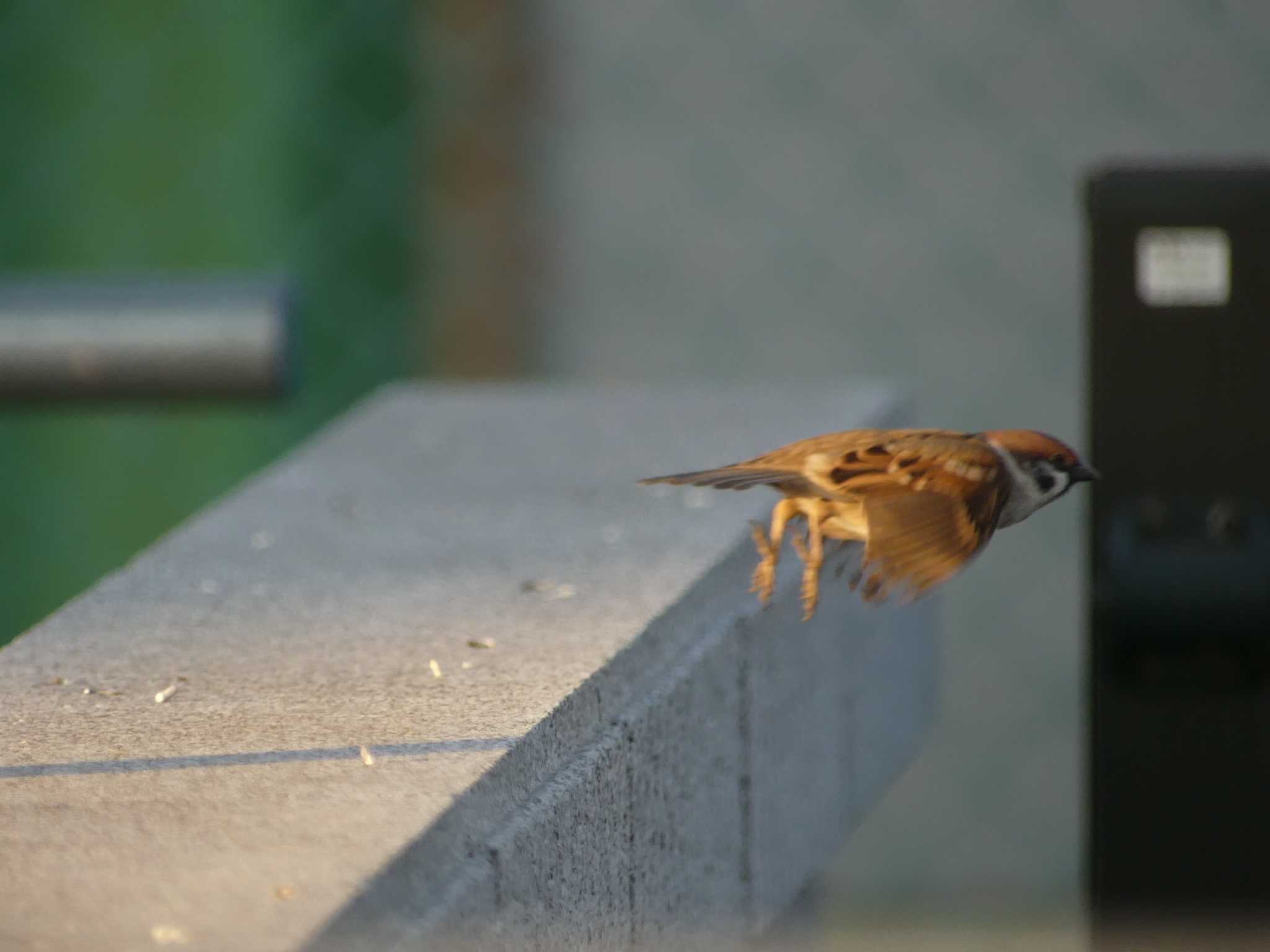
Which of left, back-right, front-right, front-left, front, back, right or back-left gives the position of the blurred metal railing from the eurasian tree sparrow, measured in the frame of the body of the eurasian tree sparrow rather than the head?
back-left

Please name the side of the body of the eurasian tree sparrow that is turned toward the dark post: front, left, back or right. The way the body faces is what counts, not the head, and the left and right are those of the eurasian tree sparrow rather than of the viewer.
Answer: left

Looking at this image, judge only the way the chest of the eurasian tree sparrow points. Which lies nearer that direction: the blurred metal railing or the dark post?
the dark post

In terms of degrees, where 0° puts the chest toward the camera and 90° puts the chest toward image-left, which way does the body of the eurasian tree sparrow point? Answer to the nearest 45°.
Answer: approximately 270°

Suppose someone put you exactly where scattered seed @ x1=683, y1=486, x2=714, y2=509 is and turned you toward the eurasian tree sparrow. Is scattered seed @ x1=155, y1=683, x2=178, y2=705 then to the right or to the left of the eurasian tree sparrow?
right

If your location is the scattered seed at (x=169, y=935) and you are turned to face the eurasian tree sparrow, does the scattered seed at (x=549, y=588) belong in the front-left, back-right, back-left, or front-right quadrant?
front-left

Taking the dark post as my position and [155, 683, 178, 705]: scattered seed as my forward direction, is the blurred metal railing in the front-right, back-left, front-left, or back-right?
front-right
